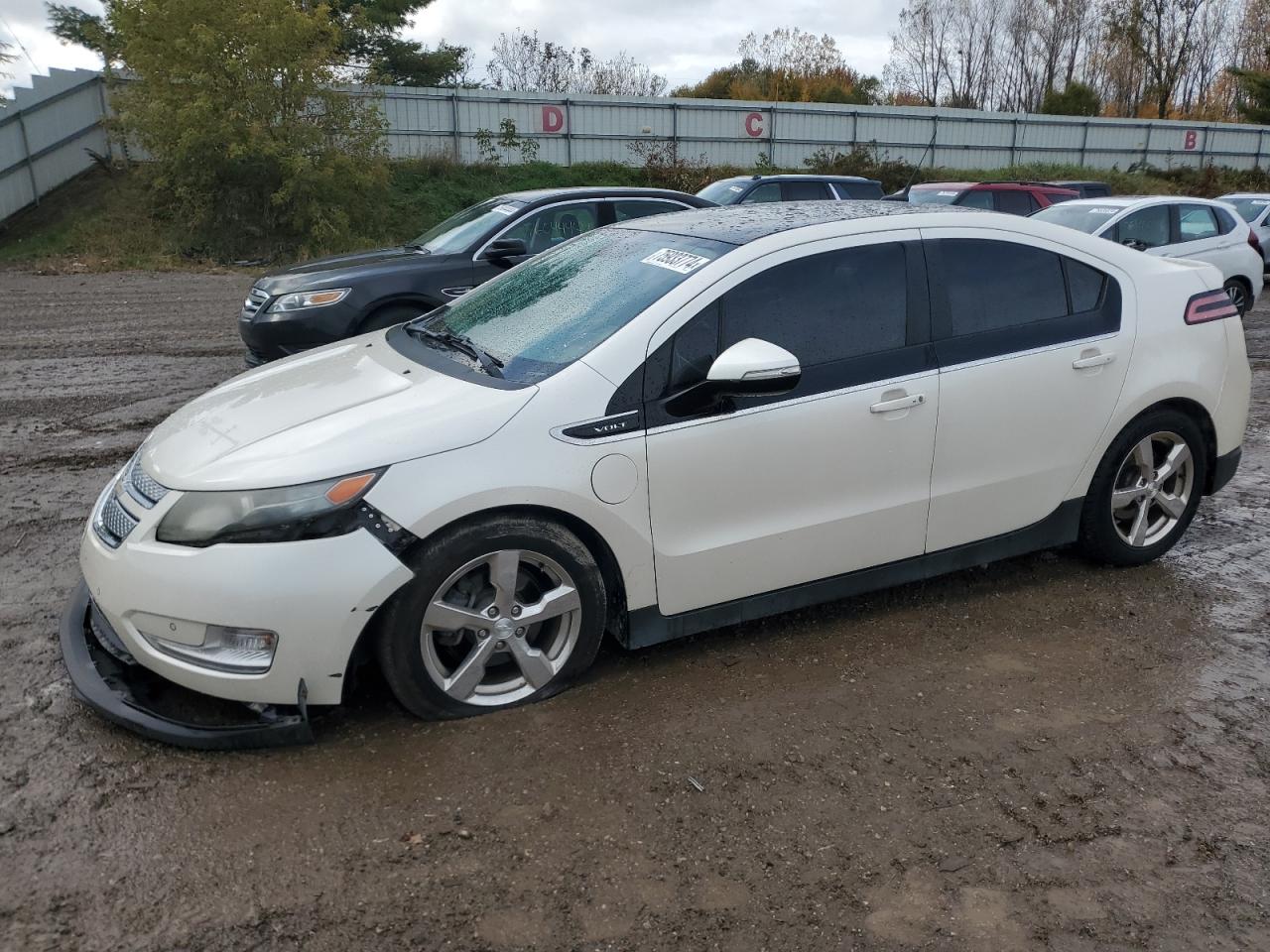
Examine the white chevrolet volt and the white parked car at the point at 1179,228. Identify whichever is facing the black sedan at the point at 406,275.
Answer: the white parked car

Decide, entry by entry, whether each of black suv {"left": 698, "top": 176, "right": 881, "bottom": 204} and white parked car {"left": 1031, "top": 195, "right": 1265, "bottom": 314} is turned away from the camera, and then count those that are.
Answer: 0

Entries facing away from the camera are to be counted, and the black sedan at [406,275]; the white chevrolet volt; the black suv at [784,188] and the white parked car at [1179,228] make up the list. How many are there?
0

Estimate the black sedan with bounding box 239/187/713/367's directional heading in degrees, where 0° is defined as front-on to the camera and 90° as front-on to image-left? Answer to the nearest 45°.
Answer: approximately 45°

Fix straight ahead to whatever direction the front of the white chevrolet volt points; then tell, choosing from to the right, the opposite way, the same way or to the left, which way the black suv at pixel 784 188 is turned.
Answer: the same way

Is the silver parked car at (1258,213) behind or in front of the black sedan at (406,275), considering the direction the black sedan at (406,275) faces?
behind

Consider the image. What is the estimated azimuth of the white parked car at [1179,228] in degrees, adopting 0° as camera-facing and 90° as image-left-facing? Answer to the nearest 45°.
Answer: approximately 45°

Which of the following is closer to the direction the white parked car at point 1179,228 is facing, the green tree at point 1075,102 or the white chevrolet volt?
the white chevrolet volt

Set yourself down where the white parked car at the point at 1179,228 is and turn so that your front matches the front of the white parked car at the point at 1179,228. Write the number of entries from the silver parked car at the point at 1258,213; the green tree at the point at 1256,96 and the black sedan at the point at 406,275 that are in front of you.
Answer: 1

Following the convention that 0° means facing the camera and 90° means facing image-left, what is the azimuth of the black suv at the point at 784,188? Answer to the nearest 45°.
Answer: approximately 45°

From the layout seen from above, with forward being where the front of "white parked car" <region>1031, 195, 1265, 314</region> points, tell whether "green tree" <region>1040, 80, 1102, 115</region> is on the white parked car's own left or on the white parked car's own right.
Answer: on the white parked car's own right

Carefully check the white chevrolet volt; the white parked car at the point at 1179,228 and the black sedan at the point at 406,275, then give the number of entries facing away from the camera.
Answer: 0

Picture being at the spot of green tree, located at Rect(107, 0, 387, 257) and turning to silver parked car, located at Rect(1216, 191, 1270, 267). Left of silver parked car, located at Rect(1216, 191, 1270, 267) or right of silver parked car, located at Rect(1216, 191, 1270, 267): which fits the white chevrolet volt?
right

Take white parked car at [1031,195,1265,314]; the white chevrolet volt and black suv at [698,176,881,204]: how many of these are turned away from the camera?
0

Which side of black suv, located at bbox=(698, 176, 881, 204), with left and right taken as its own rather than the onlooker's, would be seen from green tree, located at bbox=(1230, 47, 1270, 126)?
back
